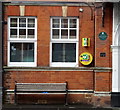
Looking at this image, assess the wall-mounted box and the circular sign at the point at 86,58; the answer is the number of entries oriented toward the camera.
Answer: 2

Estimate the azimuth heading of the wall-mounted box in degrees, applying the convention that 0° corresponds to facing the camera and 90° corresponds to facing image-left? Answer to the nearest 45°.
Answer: approximately 0°

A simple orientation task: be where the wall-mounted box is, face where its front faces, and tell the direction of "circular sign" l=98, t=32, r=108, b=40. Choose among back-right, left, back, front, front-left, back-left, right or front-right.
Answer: left

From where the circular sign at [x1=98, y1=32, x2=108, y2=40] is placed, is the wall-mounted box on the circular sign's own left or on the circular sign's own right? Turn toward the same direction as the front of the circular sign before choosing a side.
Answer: on the circular sign's own right

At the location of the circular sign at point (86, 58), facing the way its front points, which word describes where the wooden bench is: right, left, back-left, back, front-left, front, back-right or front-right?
right
